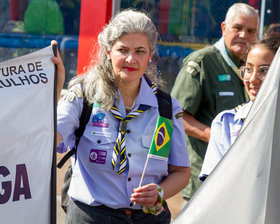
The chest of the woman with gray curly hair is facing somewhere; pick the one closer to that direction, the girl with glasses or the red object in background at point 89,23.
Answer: the girl with glasses

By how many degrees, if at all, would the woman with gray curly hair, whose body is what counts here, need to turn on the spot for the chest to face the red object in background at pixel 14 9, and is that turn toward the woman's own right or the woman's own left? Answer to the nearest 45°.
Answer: approximately 180°

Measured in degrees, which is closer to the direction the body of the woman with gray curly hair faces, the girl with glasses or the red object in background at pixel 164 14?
the girl with glasses

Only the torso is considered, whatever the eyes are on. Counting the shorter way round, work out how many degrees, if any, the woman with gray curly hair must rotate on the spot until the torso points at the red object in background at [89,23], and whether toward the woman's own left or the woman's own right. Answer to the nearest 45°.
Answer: approximately 180°

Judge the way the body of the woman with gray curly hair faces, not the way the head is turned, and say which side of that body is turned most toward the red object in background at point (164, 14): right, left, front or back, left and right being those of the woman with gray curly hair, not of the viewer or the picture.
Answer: back

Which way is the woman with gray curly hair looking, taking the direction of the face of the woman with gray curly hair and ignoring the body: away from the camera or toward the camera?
toward the camera

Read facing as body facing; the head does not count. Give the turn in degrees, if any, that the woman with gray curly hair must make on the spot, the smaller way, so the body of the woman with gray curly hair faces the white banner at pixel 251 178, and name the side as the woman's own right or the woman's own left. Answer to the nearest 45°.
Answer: approximately 45° to the woman's own left

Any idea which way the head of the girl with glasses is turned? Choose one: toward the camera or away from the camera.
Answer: toward the camera

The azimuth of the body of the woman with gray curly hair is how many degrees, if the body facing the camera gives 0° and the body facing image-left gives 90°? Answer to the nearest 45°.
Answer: approximately 0°

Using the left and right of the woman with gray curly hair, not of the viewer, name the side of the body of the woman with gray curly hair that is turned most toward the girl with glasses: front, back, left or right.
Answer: left
